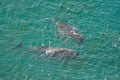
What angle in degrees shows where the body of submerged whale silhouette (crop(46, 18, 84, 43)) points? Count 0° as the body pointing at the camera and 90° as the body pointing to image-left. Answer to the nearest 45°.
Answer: approximately 315°

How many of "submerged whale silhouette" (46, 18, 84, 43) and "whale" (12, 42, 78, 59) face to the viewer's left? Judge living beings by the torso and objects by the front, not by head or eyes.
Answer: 0

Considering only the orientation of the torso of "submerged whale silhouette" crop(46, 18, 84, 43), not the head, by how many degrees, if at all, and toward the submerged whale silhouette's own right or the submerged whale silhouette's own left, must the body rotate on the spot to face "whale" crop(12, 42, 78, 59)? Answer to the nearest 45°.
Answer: approximately 90° to the submerged whale silhouette's own right

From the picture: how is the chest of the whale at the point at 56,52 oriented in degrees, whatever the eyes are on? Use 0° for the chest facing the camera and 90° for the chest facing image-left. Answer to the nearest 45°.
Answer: approximately 270°

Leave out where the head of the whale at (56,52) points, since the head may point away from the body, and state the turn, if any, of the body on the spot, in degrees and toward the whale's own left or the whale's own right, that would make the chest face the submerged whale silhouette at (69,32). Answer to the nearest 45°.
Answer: approximately 45° to the whale's own left
